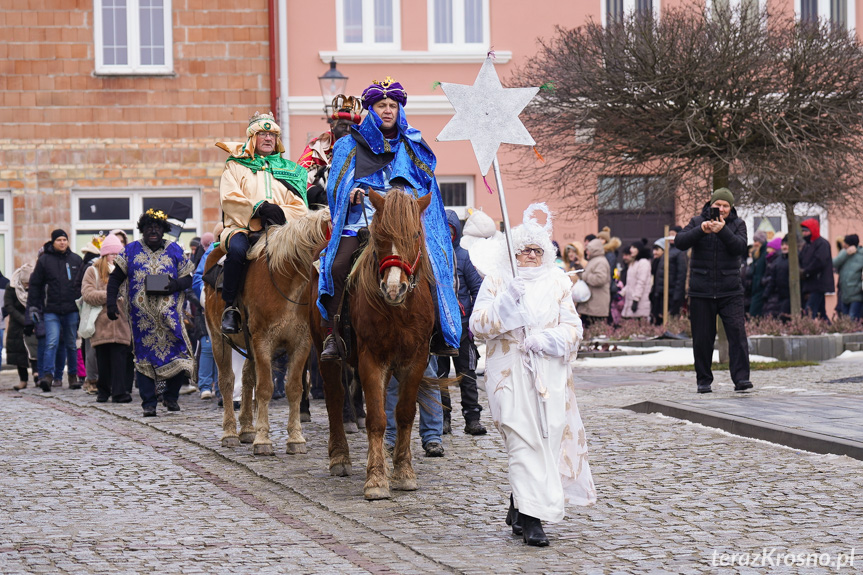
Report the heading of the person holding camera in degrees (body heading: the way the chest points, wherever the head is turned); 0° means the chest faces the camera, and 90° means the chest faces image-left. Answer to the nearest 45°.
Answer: approximately 0°

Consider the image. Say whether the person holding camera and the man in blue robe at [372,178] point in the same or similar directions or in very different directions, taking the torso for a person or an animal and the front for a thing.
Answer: same or similar directions

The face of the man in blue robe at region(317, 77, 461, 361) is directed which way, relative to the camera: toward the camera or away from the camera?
toward the camera

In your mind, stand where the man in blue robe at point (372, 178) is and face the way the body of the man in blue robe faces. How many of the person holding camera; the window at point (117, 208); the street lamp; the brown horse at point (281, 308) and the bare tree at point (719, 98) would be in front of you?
0

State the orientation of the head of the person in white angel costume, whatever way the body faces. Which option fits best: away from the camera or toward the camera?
toward the camera

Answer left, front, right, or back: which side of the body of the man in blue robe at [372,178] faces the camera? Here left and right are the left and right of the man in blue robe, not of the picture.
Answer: front

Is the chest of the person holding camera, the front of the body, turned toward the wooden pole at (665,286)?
no

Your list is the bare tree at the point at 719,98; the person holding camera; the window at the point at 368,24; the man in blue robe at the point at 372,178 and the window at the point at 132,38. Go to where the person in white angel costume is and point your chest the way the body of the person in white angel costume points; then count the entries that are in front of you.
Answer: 0

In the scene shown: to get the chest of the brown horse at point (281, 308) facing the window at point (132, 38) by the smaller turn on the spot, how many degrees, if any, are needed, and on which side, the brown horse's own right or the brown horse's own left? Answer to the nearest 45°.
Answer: approximately 135° to the brown horse's own left

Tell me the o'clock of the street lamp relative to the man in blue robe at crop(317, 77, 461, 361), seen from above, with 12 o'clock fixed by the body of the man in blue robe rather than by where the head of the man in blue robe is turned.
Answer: The street lamp is roughly at 6 o'clock from the man in blue robe.

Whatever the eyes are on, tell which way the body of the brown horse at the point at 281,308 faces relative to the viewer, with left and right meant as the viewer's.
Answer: facing the viewer and to the right of the viewer

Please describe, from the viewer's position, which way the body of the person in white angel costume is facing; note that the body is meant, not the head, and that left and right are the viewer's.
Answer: facing the viewer

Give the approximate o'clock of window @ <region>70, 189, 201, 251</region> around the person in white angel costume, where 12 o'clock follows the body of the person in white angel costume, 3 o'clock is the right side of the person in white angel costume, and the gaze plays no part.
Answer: The window is roughly at 5 o'clock from the person in white angel costume.

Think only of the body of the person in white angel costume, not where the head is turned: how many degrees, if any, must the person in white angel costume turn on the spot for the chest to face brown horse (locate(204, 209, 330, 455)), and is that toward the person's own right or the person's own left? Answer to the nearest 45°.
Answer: approximately 135° to the person's own right

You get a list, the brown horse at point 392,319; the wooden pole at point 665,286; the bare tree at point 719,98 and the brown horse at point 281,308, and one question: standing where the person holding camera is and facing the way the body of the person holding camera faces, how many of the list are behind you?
2

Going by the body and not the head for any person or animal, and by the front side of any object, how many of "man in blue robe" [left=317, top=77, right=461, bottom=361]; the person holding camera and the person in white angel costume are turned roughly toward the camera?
3
